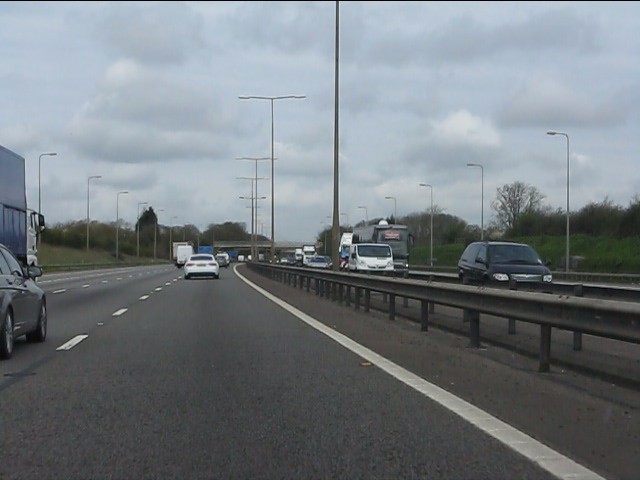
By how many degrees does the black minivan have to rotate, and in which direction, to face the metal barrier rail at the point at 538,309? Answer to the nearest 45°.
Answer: approximately 45° to its right
